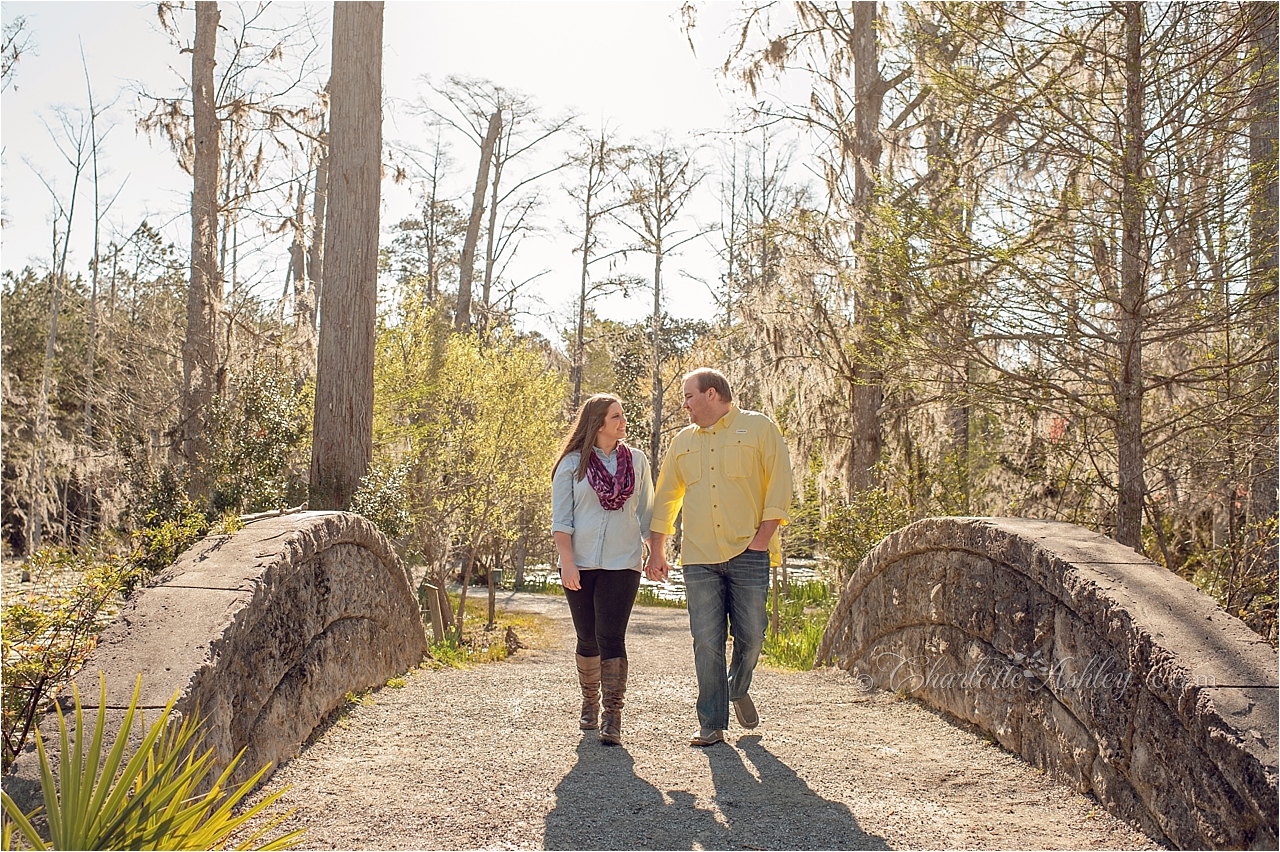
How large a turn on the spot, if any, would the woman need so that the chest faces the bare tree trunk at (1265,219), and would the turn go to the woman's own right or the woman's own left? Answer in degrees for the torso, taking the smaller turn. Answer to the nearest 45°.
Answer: approximately 90° to the woman's own left

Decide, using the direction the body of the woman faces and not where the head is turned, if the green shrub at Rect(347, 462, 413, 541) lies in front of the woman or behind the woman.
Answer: behind

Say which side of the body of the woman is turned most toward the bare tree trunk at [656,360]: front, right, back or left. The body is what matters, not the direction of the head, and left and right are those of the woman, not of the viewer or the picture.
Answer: back

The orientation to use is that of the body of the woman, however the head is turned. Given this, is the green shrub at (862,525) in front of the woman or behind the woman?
behind

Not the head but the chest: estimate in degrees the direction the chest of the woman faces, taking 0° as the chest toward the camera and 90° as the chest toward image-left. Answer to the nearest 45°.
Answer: approximately 0°

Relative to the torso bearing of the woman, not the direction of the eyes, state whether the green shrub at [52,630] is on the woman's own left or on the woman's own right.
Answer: on the woman's own right

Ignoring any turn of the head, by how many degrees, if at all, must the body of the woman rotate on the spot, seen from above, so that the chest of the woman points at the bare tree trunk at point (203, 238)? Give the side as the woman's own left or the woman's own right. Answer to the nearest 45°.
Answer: approximately 135° to the woman's own right

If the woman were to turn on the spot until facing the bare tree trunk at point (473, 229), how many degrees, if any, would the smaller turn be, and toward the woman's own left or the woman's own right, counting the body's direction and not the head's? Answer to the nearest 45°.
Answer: approximately 180°

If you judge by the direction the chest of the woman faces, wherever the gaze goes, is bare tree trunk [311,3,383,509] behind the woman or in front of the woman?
behind

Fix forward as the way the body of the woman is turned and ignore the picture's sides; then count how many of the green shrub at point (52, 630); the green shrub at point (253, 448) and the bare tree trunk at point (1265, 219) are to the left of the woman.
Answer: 1

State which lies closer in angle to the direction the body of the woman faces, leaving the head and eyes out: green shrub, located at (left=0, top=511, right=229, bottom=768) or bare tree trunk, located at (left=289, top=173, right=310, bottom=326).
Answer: the green shrub

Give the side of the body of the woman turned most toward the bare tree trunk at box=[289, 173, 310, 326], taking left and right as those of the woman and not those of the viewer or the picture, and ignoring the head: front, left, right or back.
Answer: back
